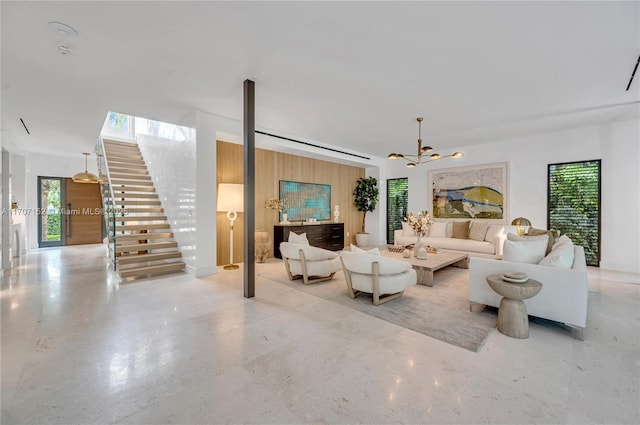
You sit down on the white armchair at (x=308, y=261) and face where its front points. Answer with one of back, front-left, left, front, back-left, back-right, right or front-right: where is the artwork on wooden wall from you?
front-left

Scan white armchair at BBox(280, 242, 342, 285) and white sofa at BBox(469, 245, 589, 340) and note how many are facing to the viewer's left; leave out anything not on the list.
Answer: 1

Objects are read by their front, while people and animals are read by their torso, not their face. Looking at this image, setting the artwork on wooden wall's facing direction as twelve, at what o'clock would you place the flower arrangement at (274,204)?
The flower arrangement is roughly at 3 o'clock from the artwork on wooden wall.

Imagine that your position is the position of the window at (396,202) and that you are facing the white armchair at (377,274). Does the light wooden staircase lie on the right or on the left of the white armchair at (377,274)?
right

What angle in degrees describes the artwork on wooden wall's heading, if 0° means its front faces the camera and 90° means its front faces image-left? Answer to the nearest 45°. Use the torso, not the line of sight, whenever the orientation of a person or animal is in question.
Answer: approximately 315°

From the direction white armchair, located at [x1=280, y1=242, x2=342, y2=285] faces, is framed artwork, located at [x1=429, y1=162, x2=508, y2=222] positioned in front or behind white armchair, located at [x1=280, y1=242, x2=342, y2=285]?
in front

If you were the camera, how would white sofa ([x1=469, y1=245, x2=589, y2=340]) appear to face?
facing to the left of the viewer

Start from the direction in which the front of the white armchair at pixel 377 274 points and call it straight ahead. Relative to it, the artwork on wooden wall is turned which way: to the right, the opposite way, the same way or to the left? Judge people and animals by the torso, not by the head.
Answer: to the right

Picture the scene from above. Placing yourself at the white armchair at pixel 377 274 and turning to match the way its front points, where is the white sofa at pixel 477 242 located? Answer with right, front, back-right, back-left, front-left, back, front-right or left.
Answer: front

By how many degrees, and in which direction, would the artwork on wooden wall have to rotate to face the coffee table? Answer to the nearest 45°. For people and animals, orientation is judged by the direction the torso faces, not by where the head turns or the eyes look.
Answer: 0° — it already faces it

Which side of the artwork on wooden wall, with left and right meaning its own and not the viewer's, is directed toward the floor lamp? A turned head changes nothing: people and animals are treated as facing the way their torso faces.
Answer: right

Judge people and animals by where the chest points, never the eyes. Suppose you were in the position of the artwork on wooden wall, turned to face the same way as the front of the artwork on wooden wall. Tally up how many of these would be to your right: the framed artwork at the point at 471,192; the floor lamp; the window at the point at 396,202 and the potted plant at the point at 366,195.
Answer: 1

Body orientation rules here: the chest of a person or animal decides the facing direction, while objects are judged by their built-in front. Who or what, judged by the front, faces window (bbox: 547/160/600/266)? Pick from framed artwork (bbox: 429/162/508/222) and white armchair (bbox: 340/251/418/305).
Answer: the white armchair

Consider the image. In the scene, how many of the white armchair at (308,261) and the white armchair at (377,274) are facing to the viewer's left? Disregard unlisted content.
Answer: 0

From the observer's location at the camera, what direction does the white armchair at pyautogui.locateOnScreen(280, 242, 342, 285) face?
facing away from the viewer and to the right of the viewer

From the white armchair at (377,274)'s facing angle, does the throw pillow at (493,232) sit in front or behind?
in front

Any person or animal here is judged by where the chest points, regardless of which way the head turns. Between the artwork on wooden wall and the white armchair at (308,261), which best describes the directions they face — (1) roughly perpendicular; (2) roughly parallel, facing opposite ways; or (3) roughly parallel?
roughly perpendicular

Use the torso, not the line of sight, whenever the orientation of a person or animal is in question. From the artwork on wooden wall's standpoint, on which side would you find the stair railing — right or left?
on its right
